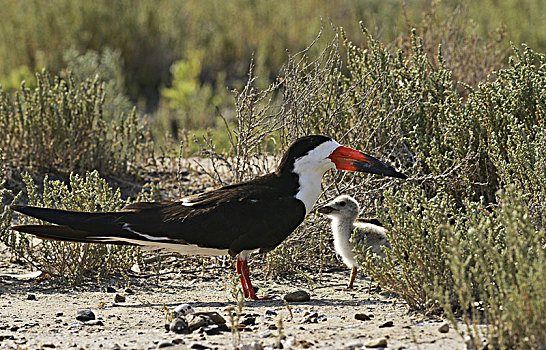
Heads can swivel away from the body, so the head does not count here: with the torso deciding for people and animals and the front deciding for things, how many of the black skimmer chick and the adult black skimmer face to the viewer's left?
1

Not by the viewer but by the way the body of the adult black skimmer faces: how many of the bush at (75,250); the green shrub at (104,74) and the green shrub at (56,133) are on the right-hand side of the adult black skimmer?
0

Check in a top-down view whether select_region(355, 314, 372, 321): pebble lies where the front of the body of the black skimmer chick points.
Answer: no

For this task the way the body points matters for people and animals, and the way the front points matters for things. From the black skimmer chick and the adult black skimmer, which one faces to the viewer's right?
the adult black skimmer

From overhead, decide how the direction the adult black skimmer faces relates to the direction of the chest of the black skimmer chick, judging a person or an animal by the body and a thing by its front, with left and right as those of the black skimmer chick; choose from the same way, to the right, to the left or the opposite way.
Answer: the opposite way

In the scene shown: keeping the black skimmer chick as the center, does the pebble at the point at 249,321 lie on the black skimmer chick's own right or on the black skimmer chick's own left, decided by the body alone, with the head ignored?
on the black skimmer chick's own left

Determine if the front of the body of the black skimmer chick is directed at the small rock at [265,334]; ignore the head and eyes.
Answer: no

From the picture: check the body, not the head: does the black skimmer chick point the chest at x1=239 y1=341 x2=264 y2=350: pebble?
no

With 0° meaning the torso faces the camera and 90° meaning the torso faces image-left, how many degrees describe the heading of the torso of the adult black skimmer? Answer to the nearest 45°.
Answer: approximately 270°

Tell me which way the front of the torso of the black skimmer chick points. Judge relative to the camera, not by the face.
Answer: to the viewer's left
